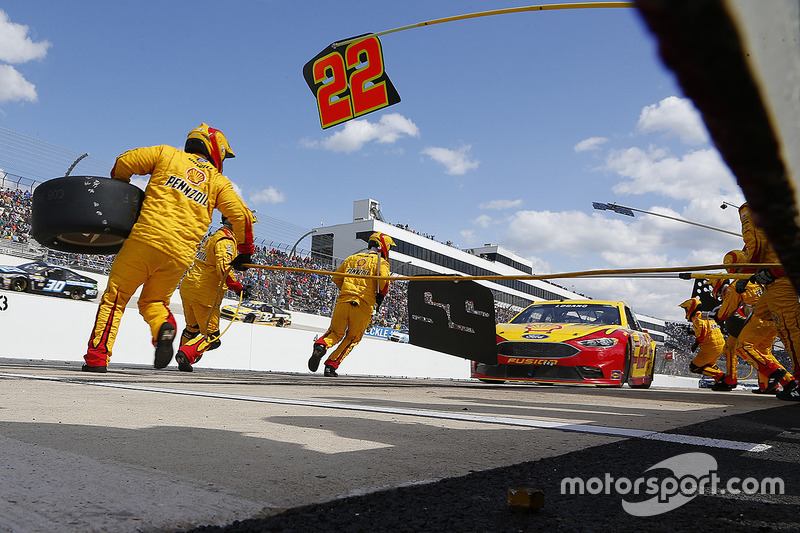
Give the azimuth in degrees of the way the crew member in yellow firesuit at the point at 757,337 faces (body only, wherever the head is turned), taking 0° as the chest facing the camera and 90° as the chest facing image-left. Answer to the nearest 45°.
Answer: approximately 90°

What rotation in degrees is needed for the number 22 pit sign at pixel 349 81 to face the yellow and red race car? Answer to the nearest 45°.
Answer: approximately 135° to its left

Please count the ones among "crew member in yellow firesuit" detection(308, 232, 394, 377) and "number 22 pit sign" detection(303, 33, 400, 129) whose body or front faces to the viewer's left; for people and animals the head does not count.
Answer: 0

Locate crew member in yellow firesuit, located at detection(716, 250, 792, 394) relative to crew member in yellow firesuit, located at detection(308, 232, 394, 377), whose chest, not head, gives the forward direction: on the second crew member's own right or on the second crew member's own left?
on the second crew member's own right

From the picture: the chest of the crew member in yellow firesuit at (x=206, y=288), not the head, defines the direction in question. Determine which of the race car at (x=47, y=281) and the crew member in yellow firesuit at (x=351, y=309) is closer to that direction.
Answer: the crew member in yellow firesuit

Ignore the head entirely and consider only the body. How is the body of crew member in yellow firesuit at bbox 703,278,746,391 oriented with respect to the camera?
to the viewer's left

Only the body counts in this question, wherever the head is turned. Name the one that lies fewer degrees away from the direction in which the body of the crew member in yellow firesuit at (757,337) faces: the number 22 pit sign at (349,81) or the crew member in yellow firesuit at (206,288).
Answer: the crew member in yellow firesuit
